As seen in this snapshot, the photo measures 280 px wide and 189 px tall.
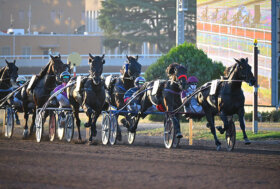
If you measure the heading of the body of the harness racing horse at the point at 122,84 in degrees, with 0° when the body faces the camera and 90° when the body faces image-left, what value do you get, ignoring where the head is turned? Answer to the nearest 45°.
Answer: approximately 315°

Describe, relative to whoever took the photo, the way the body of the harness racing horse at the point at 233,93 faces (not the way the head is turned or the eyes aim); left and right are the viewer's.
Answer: facing the viewer and to the right of the viewer

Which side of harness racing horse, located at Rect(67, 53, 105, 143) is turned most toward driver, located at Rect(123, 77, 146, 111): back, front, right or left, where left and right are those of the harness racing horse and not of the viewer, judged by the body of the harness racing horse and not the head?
left

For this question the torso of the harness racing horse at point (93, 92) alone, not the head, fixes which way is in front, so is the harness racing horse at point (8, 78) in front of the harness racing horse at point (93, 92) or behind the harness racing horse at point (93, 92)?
behind

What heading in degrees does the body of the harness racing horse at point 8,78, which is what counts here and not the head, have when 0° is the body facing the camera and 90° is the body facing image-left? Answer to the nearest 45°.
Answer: approximately 315°

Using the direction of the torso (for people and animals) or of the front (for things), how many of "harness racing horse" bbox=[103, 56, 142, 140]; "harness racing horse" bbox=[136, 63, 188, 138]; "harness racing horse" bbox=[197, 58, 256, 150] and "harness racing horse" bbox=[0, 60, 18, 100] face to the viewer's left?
0

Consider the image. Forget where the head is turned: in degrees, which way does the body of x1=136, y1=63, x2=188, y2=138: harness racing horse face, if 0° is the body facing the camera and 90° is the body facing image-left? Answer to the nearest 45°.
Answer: approximately 315°

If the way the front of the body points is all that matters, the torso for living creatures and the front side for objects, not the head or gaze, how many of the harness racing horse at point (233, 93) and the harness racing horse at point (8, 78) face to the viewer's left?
0

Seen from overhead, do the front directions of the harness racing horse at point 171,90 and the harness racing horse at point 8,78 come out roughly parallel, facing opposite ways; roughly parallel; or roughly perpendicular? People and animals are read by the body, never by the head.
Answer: roughly parallel

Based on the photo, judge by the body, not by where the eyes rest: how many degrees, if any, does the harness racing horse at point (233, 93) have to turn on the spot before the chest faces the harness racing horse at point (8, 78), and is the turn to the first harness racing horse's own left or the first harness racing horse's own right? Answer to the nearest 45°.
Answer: approximately 180°
